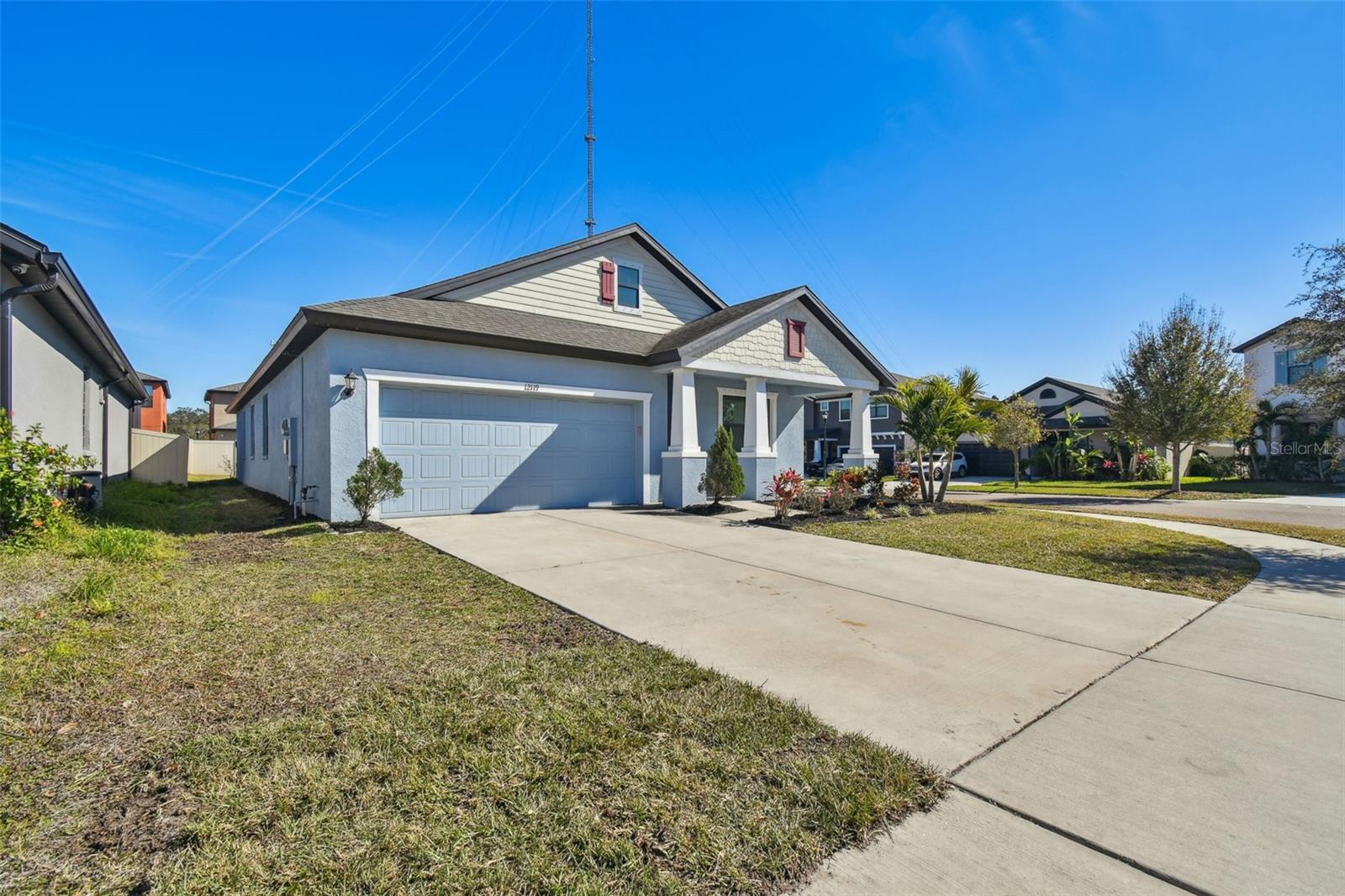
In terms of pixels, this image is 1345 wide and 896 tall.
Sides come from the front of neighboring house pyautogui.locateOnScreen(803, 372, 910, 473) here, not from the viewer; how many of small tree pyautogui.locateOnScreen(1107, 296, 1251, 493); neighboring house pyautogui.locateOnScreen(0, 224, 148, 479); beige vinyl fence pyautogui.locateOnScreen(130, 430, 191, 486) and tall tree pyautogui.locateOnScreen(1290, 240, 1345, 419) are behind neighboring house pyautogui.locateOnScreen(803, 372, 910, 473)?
0

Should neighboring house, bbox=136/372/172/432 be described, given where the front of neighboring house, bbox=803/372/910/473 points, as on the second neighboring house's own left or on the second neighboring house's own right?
on the second neighboring house's own right

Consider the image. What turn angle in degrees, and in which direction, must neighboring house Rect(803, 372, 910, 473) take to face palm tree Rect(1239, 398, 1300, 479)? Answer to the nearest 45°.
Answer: approximately 45° to its left

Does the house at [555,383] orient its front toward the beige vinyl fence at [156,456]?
no

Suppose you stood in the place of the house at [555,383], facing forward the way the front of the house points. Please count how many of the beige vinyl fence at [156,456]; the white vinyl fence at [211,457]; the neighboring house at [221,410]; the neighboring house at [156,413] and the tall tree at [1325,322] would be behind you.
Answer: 4

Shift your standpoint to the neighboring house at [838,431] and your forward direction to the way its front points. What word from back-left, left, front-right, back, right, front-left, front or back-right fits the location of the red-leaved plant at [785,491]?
front

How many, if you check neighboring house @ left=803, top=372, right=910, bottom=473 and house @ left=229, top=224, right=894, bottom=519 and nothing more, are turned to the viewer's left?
0

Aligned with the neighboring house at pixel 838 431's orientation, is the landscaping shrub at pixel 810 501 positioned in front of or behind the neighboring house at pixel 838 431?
in front

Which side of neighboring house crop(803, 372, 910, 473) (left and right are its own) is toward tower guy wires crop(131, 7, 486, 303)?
right

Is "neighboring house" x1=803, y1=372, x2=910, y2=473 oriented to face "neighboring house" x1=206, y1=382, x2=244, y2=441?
no

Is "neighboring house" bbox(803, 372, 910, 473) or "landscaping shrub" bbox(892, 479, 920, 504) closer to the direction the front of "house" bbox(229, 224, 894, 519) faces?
the landscaping shrub

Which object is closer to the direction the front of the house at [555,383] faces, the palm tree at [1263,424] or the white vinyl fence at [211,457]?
the palm tree

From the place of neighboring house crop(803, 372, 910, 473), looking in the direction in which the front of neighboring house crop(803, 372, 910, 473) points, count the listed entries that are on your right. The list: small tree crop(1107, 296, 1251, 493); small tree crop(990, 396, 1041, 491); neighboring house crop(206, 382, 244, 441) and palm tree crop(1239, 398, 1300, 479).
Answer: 1

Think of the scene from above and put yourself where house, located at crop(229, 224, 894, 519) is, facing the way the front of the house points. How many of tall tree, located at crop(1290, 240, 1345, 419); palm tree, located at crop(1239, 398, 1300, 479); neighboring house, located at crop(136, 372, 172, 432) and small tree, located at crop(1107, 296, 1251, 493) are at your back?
1

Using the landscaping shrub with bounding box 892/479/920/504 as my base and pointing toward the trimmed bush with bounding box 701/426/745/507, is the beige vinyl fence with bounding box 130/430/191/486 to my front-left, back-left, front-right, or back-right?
front-right

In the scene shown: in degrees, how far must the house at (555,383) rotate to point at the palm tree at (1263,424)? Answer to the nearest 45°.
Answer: approximately 45° to its left

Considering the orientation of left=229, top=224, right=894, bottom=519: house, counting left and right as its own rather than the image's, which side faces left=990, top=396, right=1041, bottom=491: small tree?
left

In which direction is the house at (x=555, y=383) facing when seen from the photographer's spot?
facing the viewer and to the right of the viewer

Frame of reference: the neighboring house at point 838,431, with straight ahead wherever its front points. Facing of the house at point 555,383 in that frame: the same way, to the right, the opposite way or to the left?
to the left

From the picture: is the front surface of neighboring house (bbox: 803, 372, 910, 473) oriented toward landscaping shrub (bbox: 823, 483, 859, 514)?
yes

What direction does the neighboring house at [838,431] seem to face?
toward the camera
